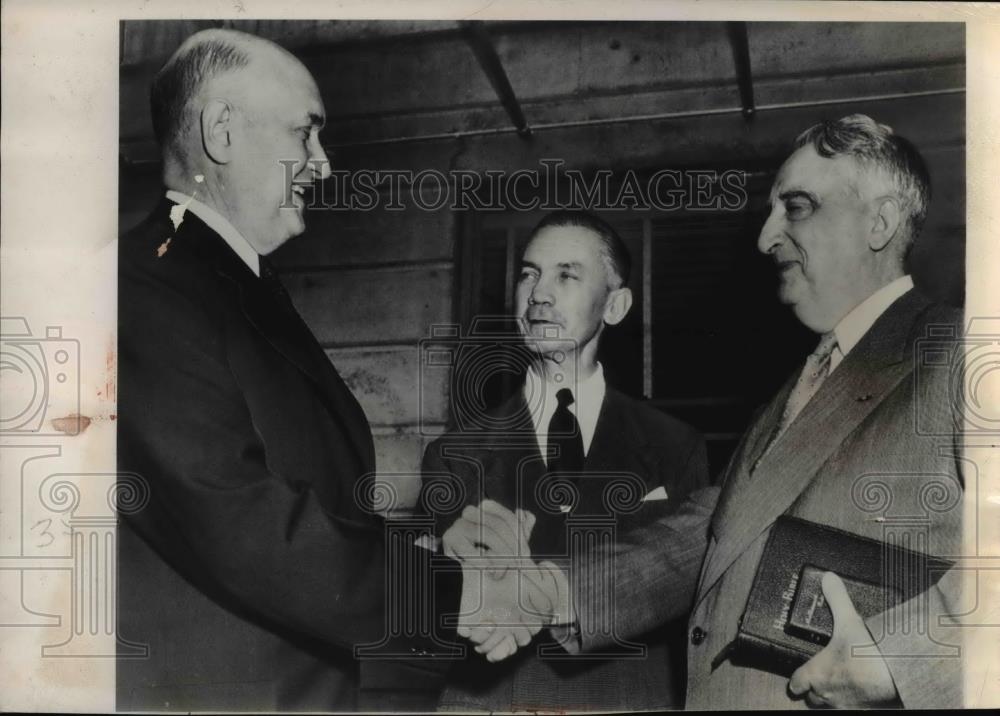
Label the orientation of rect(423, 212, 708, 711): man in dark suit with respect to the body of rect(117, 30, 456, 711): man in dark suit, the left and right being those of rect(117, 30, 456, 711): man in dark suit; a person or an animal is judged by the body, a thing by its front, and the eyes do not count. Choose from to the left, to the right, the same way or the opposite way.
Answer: to the right

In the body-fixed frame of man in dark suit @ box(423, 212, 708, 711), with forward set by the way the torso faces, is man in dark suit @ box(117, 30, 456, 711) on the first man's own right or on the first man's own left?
on the first man's own right

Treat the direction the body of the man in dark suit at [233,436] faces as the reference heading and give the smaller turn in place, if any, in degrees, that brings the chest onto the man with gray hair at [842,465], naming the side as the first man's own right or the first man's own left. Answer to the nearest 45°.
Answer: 0° — they already face them

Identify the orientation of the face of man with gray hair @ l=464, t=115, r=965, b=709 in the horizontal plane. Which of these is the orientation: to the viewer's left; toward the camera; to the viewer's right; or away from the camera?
to the viewer's left

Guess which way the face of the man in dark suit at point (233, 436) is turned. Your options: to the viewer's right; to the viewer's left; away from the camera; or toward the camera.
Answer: to the viewer's right

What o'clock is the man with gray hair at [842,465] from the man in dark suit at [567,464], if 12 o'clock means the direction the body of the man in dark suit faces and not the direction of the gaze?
The man with gray hair is roughly at 9 o'clock from the man in dark suit.

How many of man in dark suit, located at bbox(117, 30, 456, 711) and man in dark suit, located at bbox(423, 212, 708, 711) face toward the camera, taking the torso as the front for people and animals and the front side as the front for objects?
1

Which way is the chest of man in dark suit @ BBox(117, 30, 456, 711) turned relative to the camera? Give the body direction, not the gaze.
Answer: to the viewer's right

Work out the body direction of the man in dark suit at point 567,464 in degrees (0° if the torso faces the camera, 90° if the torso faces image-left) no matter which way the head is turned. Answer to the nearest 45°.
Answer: approximately 0°
